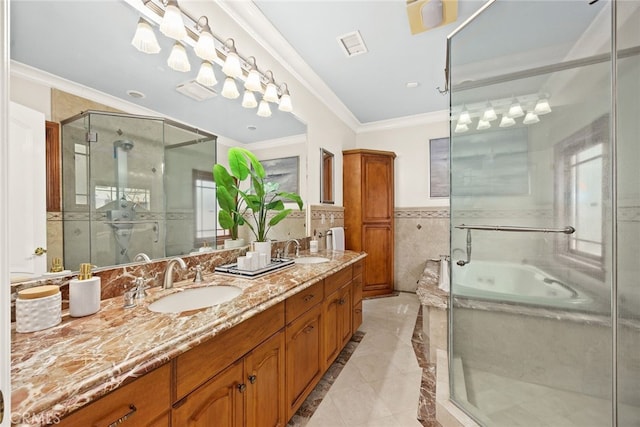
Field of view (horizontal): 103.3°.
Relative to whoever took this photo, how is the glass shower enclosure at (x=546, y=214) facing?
facing the viewer and to the left of the viewer

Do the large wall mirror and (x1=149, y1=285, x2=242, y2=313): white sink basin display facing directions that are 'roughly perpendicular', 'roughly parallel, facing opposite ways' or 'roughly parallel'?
roughly parallel

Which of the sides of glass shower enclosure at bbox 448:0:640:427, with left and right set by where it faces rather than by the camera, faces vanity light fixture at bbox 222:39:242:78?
front

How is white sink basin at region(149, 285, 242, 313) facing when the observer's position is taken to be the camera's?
facing the viewer and to the right of the viewer

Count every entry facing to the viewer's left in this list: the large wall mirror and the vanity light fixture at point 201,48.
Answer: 0

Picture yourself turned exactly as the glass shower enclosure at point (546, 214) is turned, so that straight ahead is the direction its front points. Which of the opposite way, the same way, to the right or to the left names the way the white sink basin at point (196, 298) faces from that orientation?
the opposite way

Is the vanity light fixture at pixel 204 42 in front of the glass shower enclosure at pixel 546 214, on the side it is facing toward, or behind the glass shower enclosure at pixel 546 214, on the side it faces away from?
in front

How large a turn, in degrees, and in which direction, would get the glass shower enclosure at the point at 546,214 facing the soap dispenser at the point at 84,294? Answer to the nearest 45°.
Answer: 0° — it already faces it

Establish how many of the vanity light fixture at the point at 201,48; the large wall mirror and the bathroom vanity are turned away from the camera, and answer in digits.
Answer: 0

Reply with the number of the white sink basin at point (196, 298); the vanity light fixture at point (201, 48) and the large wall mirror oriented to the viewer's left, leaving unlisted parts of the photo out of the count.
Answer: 0

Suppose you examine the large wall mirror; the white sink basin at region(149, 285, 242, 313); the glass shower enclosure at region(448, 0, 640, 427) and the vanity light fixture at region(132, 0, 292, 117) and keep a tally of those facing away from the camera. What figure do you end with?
0

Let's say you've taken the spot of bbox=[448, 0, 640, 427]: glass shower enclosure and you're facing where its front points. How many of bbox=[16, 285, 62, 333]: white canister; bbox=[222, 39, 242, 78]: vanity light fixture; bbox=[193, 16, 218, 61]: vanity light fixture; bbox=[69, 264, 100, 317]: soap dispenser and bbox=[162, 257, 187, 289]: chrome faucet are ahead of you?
5

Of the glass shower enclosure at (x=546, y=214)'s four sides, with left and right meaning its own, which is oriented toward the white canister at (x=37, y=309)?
front

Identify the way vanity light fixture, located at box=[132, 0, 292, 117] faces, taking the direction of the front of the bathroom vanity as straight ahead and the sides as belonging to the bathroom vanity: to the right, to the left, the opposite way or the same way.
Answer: the same way
